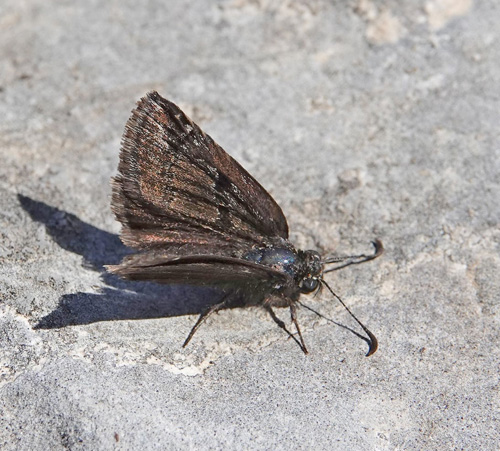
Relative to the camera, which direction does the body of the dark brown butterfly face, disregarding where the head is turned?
to the viewer's right
